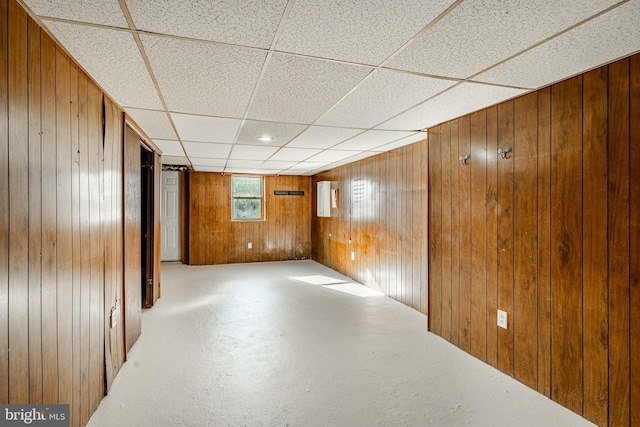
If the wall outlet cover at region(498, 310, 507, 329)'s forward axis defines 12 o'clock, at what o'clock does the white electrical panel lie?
The white electrical panel is roughly at 3 o'clock from the wall outlet cover.

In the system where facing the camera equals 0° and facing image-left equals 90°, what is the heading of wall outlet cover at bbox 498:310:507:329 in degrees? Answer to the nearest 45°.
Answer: approximately 45°

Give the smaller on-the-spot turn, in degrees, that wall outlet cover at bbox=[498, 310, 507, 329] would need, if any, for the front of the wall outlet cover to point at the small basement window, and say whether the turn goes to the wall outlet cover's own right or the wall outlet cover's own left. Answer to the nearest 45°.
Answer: approximately 90° to the wall outlet cover's own right

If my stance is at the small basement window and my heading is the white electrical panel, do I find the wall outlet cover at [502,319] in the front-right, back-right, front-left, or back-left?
front-right
